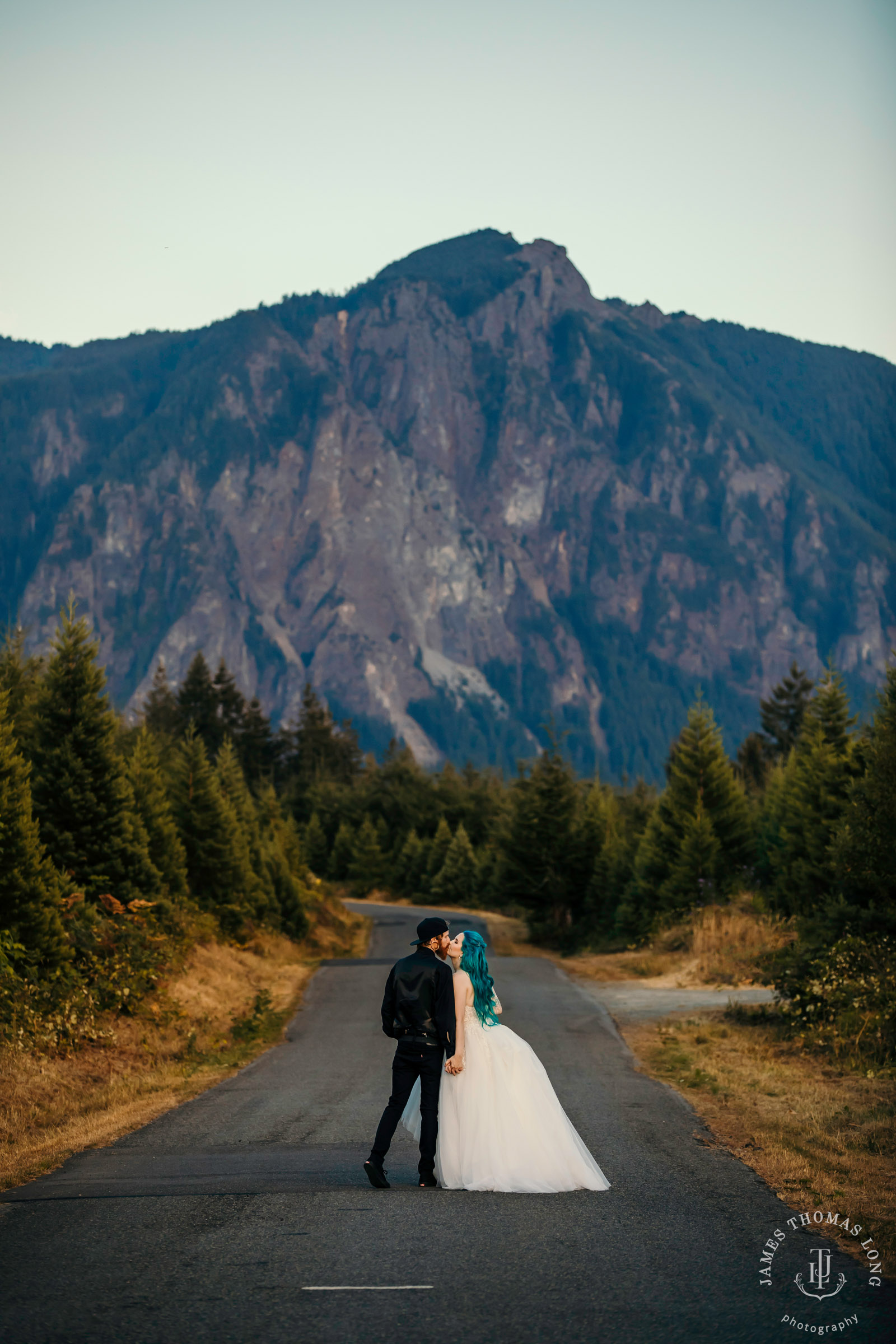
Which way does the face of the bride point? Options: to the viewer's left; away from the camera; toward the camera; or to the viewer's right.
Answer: to the viewer's left

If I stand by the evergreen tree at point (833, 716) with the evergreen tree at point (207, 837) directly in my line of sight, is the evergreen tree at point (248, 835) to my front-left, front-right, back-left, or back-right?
front-right

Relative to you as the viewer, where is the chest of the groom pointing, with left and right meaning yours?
facing away from the viewer and to the right of the viewer

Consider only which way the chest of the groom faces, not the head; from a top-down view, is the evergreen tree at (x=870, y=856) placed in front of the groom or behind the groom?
in front

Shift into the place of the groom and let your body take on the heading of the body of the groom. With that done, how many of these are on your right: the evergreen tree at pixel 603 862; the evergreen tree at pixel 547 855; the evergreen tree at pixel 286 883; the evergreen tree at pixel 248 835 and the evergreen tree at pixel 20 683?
0

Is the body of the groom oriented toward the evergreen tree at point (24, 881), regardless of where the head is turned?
no

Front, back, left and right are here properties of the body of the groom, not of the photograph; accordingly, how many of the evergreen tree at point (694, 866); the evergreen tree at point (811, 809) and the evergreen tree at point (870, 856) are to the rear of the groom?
0

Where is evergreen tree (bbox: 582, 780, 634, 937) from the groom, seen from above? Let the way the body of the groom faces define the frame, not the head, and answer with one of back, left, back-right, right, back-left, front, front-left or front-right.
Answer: front-left

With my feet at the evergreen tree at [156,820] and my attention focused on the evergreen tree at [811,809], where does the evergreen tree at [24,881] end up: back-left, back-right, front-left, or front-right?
back-right

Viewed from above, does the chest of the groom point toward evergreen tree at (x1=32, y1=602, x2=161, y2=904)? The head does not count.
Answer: no

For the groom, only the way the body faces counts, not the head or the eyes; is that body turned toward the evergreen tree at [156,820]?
no

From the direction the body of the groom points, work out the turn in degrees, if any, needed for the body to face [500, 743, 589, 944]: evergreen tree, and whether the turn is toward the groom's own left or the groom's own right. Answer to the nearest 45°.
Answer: approximately 45° to the groom's own left

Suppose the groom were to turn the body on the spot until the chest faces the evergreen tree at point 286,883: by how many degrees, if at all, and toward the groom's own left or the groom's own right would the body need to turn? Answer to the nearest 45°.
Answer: approximately 45° to the groom's own left
